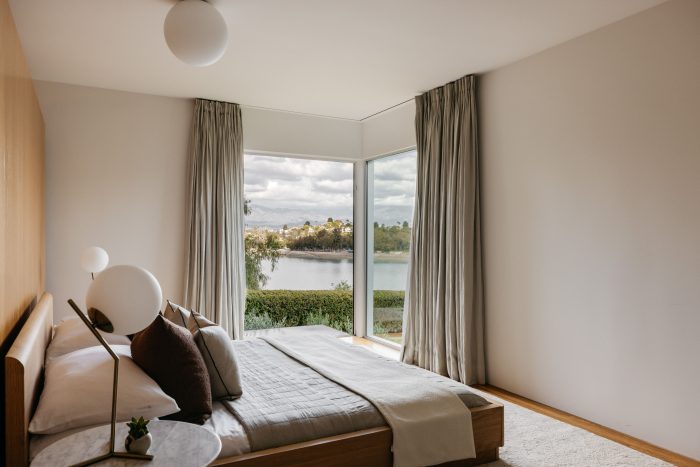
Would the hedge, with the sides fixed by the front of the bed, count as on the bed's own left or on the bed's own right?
on the bed's own left

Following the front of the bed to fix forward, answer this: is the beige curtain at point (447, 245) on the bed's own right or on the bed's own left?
on the bed's own left

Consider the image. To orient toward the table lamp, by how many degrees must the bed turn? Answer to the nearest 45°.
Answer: approximately 135° to its right

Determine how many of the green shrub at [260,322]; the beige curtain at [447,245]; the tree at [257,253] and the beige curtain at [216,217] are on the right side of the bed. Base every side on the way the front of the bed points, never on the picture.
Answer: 0

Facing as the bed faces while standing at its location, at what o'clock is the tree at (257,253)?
The tree is roughly at 9 o'clock from the bed.

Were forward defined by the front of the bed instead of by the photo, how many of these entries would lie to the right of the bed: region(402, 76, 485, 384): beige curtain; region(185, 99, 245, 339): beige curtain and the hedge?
0

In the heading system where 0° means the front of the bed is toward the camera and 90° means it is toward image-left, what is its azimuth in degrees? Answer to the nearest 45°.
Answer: approximately 270°

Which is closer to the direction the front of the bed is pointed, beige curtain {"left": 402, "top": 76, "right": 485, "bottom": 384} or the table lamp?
the beige curtain

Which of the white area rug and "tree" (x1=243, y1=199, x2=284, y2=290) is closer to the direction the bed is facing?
the white area rug

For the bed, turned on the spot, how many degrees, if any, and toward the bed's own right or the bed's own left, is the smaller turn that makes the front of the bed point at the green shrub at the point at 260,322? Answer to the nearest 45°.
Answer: approximately 90° to the bed's own left

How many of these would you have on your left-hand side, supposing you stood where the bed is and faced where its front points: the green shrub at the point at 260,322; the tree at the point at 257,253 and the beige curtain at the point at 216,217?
3

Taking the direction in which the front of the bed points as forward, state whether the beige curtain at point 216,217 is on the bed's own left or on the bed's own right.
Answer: on the bed's own left

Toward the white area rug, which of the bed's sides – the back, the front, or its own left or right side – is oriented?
front

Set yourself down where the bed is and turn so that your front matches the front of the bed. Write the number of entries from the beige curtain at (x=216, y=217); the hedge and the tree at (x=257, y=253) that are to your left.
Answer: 3
